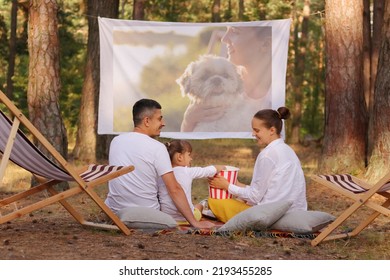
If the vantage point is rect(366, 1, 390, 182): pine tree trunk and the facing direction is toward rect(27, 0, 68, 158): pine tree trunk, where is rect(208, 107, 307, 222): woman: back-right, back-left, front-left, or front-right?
front-left

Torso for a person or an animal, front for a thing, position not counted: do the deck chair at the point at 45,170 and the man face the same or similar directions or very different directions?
same or similar directions

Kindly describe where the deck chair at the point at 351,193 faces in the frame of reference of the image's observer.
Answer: facing away from the viewer and to the left of the viewer

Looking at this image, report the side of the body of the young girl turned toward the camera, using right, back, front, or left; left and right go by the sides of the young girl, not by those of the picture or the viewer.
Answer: right

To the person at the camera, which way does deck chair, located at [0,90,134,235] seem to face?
facing away from the viewer and to the right of the viewer

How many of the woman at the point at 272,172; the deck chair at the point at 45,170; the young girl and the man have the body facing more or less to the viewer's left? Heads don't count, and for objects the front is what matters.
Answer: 1

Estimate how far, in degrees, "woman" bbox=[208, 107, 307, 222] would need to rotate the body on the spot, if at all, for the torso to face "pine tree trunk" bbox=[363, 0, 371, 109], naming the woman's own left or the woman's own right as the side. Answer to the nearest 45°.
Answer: approximately 90° to the woman's own right

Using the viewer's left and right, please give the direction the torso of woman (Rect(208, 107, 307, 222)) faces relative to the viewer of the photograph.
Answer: facing to the left of the viewer

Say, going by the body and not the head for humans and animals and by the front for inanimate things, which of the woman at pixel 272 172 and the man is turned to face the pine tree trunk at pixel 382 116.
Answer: the man

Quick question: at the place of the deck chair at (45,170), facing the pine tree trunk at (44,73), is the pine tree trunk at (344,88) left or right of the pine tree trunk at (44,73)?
right

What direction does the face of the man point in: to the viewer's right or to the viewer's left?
to the viewer's right

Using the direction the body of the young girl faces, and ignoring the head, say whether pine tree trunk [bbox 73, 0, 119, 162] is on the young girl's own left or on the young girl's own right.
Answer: on the young girl's own left

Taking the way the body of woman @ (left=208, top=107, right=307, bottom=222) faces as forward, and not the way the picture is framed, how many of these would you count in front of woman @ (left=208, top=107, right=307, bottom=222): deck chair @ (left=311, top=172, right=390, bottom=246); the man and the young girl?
2

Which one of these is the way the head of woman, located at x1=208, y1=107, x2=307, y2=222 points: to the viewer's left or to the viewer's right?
to the viewer's left

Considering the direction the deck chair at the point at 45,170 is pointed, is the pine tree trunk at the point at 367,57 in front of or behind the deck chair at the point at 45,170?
in front

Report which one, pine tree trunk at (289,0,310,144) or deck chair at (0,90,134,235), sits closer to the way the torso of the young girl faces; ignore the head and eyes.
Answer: the pine tree trunk
